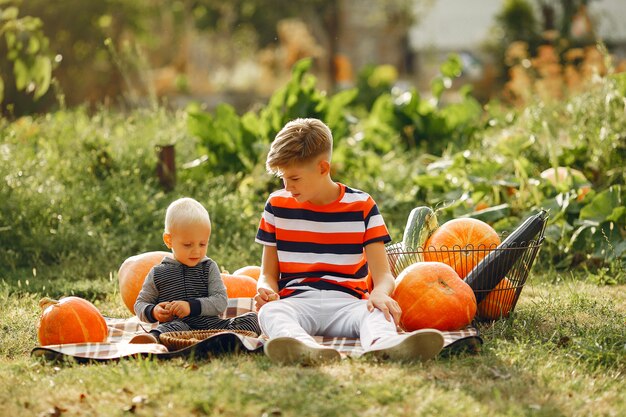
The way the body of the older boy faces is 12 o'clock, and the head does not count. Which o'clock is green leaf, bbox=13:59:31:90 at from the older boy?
The green leaf is roughly at 4 o'clock from the older boy.

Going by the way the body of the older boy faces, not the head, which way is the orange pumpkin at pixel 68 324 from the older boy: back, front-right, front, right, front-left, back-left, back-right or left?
right

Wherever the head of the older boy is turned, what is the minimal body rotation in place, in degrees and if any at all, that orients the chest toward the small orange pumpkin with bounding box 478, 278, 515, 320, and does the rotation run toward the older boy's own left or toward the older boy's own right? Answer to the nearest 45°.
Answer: approximately 90° to the older boy's own left

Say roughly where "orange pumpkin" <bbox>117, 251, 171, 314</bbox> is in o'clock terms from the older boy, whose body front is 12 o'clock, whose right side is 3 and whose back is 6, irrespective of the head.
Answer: The orange pumpkin is roughly at 4 o'clock from the older boy.

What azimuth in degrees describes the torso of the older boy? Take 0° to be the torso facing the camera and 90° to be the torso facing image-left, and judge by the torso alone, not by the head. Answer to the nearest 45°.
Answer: approximately 0°

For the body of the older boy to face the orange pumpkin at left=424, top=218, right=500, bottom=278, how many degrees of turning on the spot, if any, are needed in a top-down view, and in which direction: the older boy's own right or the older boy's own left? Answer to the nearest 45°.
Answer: approximately 135° to the older boy's own left

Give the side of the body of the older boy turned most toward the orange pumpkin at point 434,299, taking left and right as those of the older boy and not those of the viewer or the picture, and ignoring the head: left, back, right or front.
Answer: left

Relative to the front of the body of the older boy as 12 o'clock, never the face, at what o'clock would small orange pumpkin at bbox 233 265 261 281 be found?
The small orange pumpkin is roughly at 5 o'clock from the older boy.

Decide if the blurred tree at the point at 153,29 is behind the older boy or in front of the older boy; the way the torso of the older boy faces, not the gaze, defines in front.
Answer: behind

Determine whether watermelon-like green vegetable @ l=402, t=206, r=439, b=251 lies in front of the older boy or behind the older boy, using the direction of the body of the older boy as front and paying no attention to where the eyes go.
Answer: behind

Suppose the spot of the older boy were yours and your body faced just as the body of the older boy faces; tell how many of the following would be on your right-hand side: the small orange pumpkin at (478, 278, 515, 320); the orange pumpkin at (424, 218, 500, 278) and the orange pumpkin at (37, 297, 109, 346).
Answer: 1

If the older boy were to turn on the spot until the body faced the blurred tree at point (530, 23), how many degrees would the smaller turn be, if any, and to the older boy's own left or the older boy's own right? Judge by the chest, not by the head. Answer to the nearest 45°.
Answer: approximately 180°
